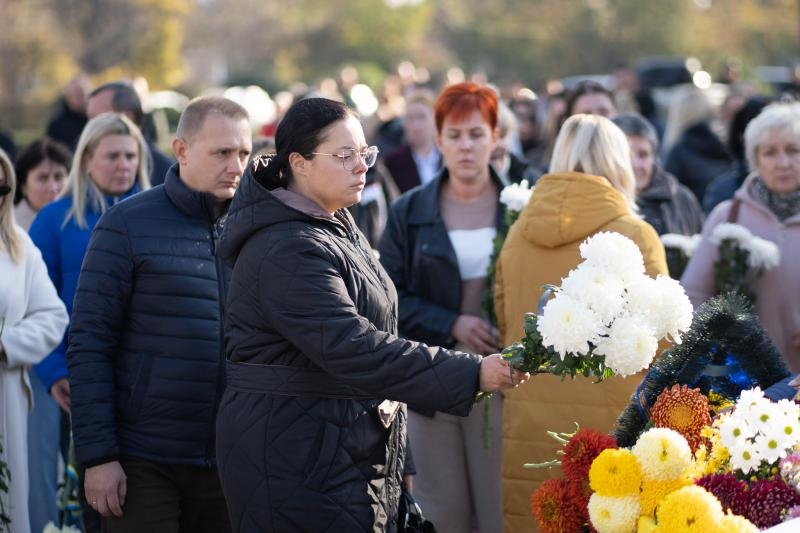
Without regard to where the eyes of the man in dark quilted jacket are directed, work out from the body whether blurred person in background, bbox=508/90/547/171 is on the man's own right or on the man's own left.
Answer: on the man's own left

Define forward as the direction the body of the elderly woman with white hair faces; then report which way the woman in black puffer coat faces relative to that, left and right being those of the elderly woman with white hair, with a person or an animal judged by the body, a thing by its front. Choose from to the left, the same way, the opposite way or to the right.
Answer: to the left

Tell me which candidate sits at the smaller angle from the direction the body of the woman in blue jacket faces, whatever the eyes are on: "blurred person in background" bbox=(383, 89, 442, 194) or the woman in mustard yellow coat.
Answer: the woman in mustard yellow coat

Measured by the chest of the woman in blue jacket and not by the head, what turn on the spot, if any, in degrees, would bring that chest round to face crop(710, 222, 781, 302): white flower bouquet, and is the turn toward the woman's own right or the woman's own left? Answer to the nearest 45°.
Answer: approximately 45° to the woman's own left

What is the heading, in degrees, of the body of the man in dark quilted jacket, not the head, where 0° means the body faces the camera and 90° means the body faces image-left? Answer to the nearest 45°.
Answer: approximately 315°

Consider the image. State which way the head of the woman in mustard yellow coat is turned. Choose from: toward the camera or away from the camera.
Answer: away from the camera

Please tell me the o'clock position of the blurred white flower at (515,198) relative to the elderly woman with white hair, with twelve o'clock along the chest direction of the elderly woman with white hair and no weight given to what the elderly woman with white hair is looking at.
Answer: The blurred white flower is roughly at 2 o'clock from the elderly woman with white hair.

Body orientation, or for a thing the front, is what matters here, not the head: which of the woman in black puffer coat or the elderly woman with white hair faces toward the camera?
the elderly woman with white hair

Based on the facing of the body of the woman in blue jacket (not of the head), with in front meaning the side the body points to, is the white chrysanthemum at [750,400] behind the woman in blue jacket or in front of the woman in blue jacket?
in front

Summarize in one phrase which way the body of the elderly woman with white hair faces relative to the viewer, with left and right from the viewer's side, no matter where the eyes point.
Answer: facing the viewer

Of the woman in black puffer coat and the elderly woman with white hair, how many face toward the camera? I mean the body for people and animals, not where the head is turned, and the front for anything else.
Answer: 1

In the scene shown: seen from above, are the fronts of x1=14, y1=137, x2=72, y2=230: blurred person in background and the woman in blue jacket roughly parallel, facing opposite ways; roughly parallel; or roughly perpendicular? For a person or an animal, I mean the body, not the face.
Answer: roughly parallel

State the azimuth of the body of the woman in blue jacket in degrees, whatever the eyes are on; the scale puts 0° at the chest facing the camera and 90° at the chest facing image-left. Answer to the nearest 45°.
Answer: approximately 315°

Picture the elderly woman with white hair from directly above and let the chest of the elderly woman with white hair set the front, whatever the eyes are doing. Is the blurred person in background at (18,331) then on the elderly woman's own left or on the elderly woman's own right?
on the elderly woman's own right

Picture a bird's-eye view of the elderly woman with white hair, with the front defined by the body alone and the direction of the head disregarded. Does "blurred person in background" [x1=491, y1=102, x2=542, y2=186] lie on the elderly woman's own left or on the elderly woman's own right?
on the elderly woman's own right

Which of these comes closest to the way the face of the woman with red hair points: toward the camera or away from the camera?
toward the camera

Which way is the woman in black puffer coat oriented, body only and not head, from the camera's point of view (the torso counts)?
to the viewer's right
